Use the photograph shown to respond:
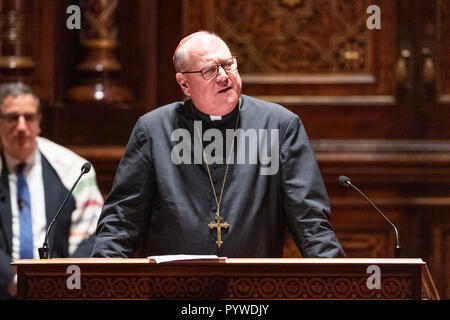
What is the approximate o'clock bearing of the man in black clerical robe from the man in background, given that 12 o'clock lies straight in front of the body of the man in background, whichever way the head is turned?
The man in black clerical robe is roughly at 11 o'clock from the man in background.

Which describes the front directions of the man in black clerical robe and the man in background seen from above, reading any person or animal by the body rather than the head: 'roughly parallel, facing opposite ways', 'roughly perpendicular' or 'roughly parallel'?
roughly parallel

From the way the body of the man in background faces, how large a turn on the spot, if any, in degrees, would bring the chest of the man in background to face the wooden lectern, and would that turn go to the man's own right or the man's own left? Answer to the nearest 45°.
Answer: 0° — they already face it

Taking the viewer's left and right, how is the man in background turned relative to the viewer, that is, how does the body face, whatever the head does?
facing the viewer

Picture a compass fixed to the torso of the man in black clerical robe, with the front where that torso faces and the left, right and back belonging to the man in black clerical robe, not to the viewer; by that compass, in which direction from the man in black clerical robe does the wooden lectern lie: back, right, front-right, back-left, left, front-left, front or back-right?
front

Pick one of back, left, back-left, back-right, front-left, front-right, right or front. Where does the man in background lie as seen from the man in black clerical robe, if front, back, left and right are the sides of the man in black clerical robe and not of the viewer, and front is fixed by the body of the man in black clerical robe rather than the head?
back-right

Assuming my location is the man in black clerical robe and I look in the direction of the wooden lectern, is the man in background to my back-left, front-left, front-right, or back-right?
back-right

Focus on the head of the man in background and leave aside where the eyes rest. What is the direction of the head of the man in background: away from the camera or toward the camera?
toward the camera
